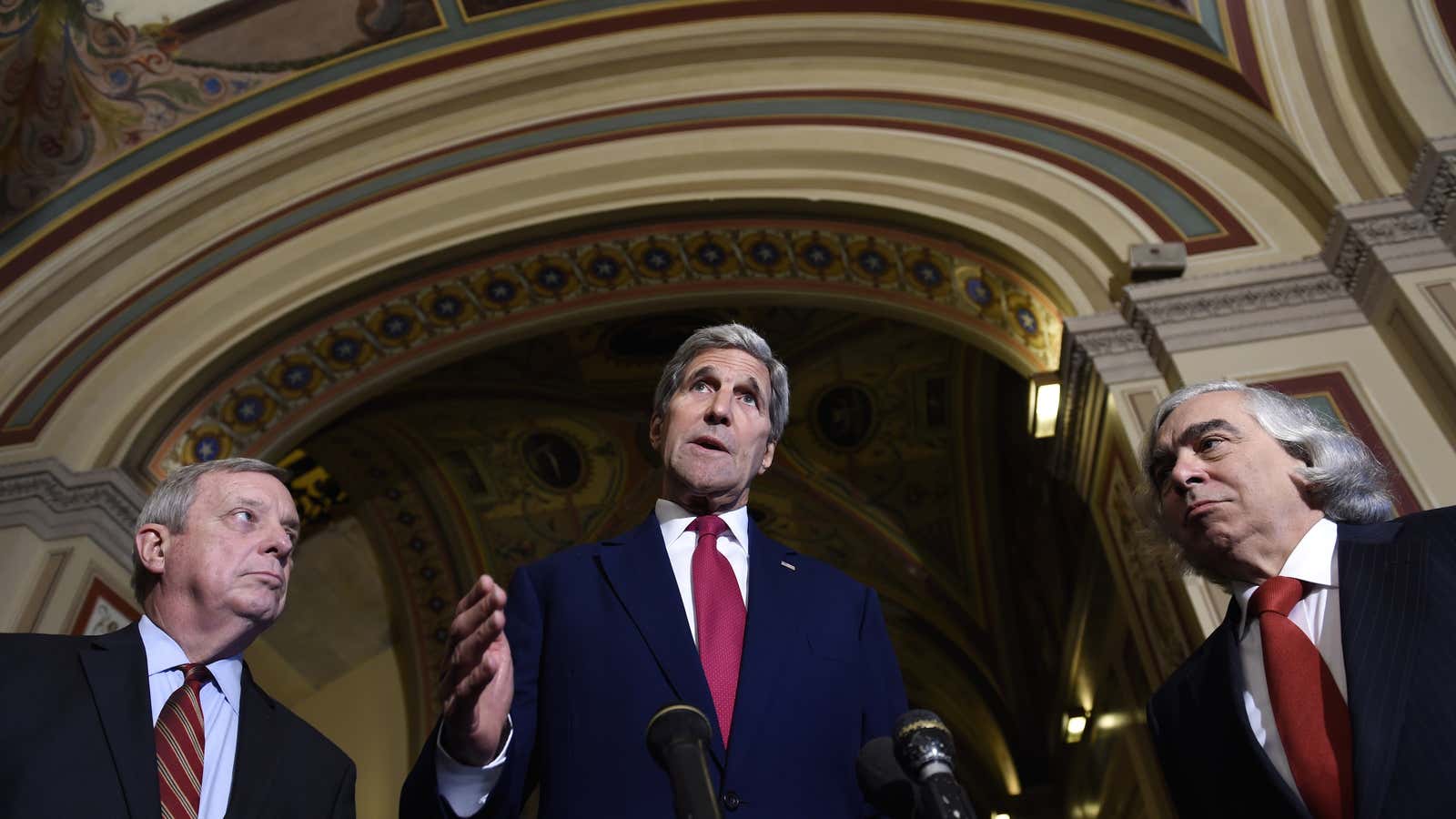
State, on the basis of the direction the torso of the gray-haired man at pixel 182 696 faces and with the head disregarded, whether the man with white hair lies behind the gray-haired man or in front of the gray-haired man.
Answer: in front

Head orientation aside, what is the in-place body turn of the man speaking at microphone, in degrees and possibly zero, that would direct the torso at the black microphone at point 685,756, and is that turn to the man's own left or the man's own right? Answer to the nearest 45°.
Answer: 0° — they already face it

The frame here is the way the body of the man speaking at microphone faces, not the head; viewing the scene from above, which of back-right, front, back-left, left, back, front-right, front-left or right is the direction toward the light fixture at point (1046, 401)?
back-left

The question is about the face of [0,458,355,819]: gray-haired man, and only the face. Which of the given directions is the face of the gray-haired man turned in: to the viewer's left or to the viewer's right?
to the viewer's right

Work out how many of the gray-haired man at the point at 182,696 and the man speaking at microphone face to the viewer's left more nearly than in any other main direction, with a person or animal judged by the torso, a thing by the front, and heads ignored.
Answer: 0

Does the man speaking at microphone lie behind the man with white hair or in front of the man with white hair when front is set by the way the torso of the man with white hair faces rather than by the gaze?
in front

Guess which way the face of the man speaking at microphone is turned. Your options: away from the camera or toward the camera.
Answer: toward the camera

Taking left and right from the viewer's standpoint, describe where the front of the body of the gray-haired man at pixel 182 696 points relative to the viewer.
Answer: facing the viewer and to the right of the viewer

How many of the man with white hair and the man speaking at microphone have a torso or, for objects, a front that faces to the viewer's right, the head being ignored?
0

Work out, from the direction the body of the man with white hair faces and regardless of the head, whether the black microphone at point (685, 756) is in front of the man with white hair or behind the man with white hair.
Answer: in front

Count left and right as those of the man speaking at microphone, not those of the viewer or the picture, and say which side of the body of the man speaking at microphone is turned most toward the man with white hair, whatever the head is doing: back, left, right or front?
left

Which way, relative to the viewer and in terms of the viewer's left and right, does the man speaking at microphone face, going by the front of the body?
facing the viewer

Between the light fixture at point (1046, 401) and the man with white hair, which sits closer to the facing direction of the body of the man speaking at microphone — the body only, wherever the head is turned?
the man with white hair

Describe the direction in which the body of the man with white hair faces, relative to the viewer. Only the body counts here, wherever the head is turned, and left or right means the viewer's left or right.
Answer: facing the viewer and to the left of the viewer

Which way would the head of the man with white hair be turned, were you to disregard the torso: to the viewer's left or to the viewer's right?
to the viewer's left
